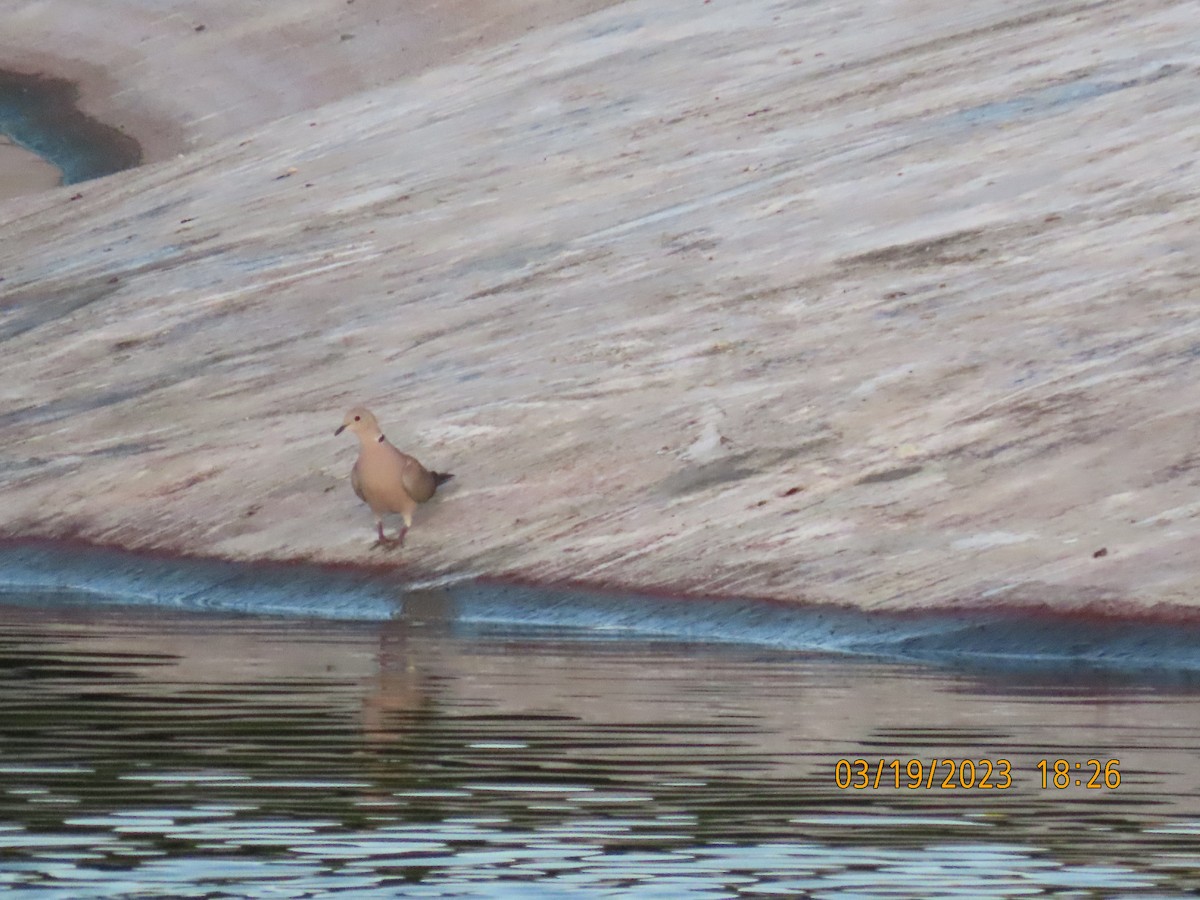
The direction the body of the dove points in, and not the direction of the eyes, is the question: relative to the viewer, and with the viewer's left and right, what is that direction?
facing the viewer and to the left of the viewer
